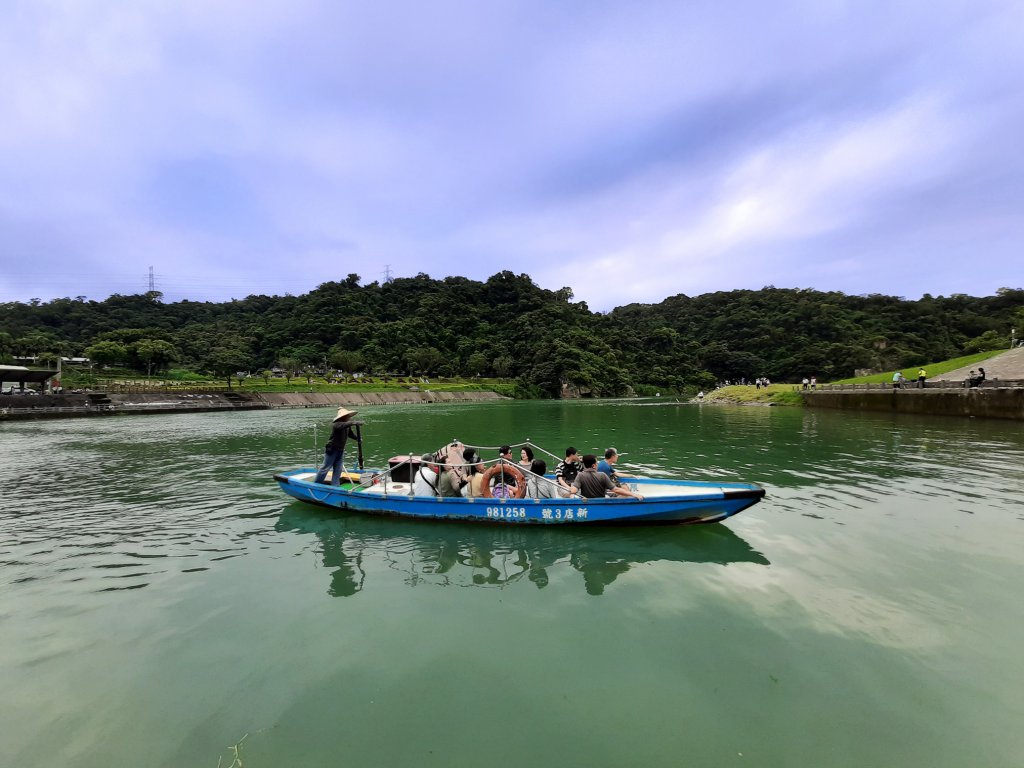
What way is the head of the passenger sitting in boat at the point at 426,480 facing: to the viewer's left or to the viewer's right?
to the viewer's right

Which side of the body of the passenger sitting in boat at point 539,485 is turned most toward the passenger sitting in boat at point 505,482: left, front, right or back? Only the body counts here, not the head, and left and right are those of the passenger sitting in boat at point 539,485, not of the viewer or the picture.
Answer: left

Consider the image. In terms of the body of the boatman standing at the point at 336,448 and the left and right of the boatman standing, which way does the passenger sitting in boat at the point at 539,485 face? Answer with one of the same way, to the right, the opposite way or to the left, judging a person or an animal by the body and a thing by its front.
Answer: to the left

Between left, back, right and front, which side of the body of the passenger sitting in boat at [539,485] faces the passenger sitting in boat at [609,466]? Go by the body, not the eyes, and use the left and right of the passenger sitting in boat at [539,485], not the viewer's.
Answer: right

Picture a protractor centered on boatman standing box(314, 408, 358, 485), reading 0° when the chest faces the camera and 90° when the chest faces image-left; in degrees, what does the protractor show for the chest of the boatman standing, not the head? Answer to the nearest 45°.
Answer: approximately 270°

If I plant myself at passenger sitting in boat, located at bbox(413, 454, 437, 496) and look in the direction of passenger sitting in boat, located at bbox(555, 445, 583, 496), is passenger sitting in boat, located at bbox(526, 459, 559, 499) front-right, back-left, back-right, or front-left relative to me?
front-right

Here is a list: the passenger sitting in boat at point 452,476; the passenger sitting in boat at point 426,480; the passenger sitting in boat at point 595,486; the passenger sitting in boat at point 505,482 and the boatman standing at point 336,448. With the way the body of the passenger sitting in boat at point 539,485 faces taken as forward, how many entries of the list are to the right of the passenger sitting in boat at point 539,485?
1

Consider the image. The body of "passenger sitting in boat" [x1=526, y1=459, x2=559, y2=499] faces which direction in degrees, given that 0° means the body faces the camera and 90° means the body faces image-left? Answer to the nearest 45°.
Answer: approximately 180°

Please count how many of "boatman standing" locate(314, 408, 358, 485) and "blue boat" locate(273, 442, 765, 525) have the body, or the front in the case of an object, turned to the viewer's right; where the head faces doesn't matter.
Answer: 2

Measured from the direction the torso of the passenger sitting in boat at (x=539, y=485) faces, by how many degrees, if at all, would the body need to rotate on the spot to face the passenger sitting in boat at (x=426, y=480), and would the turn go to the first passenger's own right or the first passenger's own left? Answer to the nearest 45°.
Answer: approximately 90° to the first passenger's own left

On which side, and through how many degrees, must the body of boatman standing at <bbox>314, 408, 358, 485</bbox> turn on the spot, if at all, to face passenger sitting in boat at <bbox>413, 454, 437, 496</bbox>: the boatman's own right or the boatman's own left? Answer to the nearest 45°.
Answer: approximately 45° to the boatman's own right

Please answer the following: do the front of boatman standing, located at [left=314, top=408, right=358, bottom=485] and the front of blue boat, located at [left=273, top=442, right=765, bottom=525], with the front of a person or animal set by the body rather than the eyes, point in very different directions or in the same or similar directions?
same or similar directions

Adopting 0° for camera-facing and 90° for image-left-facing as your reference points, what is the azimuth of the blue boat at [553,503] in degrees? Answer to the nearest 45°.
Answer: approximately 270°
